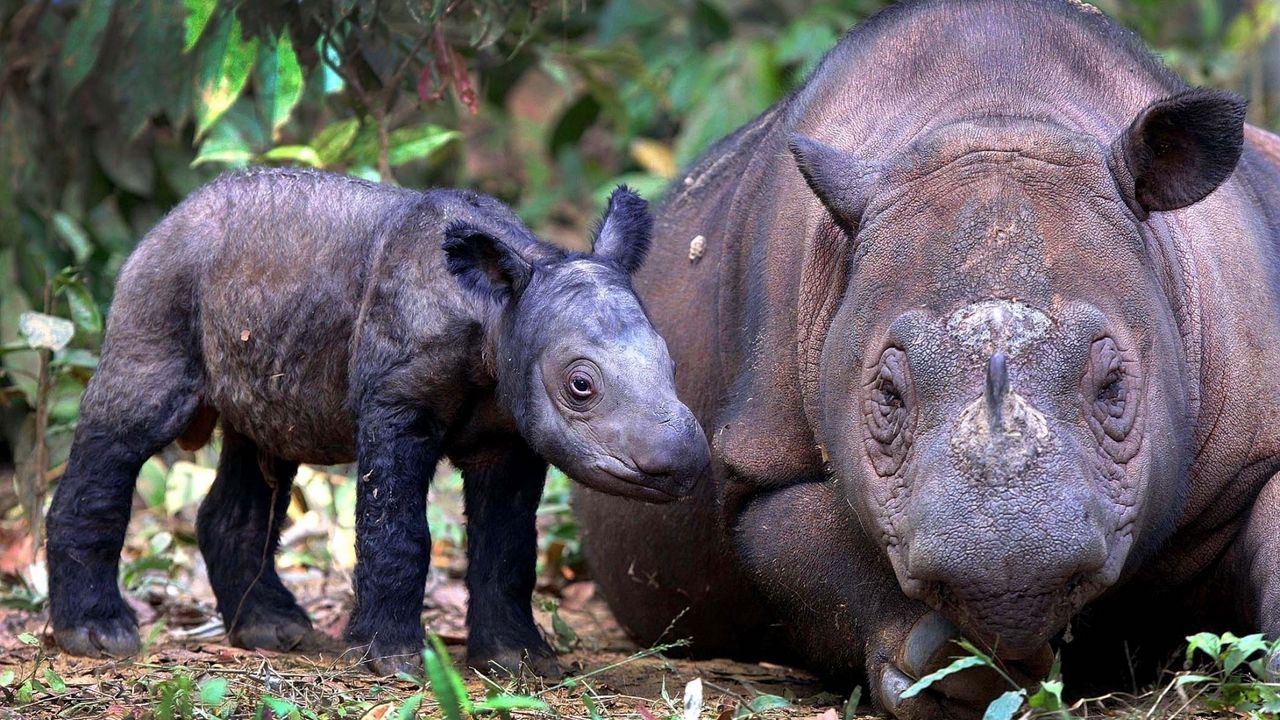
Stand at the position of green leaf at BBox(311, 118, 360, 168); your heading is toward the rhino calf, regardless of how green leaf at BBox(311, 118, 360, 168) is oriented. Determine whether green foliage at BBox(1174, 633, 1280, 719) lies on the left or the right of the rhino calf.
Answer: left

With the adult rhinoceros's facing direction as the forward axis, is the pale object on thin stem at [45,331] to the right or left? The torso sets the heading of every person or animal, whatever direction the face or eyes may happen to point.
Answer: on its right

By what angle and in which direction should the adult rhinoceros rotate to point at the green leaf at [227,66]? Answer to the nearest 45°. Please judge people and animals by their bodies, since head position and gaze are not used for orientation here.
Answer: approximately 135° to its right

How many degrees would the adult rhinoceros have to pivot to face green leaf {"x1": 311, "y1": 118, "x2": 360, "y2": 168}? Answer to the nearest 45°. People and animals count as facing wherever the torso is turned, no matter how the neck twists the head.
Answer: approximately 135° to its right

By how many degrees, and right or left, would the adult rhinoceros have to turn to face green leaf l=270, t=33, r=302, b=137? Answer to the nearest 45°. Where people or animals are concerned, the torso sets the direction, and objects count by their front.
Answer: approximately 135° to its right

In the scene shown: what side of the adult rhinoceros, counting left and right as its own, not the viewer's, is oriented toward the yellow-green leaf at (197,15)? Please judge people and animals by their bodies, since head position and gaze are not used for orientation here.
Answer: right

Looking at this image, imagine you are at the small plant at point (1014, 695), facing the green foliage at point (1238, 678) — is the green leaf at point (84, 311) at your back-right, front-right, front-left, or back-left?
back-left

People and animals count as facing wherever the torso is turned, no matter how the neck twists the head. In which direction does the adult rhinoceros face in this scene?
toward the camera

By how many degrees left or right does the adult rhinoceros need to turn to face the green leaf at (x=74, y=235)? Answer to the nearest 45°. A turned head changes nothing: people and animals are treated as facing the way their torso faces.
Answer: approximately 135° to its right
